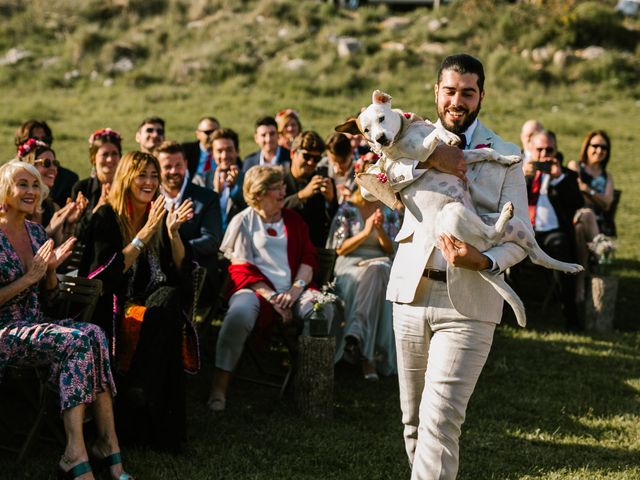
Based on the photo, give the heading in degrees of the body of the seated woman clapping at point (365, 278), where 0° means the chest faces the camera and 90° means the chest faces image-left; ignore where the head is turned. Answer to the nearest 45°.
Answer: approximately 0°

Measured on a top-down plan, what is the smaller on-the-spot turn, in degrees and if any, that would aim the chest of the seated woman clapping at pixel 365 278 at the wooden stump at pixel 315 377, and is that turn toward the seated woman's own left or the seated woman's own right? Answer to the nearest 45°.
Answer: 0° — they already face it

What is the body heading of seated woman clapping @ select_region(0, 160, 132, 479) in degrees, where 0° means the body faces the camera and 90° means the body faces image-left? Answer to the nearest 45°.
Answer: approximately 315°

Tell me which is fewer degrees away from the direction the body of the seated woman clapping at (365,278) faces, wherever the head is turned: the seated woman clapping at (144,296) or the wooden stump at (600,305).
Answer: the seated woman clapping

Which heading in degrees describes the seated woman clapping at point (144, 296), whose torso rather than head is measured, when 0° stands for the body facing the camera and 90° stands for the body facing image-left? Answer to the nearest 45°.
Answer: approximately 315°

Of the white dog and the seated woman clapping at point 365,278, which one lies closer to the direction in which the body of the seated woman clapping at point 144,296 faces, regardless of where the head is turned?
the white dog

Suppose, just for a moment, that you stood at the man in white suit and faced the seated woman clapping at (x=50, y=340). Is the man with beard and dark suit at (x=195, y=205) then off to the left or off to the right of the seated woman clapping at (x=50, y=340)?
right

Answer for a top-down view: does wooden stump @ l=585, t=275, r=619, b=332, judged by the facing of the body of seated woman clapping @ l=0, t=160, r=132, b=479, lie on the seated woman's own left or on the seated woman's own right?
on the seated woman's own left
